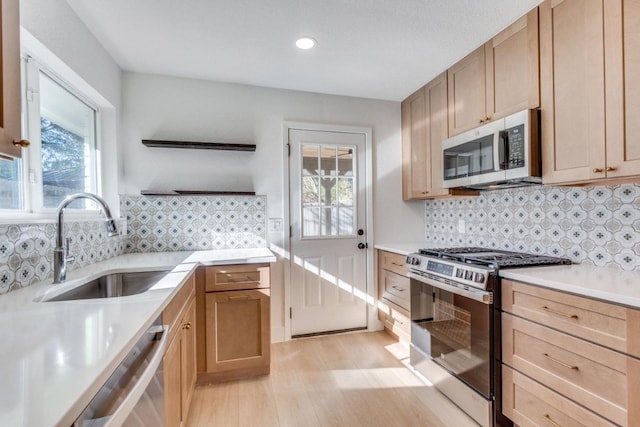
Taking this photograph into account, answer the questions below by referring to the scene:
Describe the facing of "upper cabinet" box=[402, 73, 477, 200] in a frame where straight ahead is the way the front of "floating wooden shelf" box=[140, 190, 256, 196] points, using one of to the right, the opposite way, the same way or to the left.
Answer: to the right

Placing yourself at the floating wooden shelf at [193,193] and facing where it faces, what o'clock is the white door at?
The white door is roughly at 9 o'clock from the floating wooden shelf.

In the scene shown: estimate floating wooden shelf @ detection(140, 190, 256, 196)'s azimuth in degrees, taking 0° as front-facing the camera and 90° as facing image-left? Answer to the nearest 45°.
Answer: approximately 0°

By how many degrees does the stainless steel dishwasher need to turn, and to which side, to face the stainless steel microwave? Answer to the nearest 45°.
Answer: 0° — it already faces it

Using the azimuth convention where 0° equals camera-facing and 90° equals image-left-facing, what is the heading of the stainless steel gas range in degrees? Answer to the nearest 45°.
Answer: approximately 45°

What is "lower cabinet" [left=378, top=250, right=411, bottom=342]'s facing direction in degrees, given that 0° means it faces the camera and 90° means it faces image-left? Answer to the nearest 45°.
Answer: approximately 45°

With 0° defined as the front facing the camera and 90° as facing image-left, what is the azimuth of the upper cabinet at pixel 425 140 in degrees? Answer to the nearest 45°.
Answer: approximately 45°

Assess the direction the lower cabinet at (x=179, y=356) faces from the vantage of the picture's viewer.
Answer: facing to the right of the viewer

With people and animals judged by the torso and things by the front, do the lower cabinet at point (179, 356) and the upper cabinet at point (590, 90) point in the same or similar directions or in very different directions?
very different directions

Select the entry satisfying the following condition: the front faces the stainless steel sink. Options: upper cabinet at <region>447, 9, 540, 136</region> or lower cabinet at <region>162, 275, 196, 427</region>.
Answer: the upper cabinet

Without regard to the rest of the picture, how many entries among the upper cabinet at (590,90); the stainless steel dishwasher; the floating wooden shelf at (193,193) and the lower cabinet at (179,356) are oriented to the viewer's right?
2

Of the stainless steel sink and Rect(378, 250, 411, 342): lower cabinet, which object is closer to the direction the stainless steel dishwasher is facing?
the lower cabinet

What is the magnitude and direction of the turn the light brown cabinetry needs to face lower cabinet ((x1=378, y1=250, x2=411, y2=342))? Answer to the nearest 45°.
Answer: approximately 90° to its right
